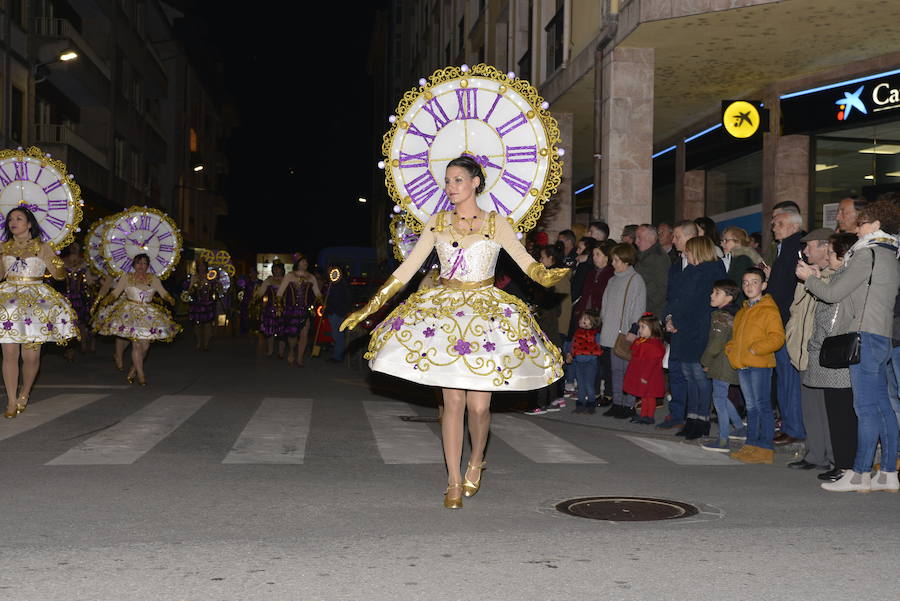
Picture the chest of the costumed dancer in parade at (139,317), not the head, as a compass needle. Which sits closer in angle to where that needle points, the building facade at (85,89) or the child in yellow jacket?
the child in yellow jacket

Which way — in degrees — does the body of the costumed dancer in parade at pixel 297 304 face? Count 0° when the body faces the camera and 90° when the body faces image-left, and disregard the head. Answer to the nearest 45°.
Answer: approximately 0°

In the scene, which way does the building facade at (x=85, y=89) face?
to the viewer's right

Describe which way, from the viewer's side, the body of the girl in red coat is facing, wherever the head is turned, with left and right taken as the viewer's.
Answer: facing to the left of the viewer

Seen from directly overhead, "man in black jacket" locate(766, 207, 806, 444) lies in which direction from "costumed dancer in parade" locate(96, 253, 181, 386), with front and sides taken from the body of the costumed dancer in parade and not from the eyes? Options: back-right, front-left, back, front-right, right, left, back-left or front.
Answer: front-left

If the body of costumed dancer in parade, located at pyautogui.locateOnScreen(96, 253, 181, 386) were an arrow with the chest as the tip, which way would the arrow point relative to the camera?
toward the camera

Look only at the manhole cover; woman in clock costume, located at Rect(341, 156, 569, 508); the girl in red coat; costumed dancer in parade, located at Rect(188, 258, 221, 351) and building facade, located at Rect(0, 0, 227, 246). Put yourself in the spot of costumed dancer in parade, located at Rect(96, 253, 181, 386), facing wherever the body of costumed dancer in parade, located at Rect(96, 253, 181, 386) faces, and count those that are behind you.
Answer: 2

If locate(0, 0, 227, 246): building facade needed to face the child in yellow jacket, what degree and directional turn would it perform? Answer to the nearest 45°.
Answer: approximately 90° to its right
